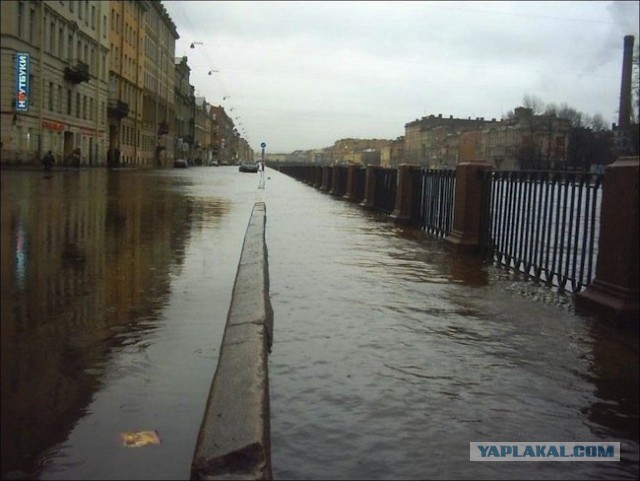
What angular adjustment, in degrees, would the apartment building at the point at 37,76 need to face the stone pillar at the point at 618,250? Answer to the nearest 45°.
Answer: approximately 45° to its right

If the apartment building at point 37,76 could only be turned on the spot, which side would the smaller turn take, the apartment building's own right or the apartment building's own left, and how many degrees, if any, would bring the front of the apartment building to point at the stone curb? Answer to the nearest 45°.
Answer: approximately 45° to the apartment building's own right

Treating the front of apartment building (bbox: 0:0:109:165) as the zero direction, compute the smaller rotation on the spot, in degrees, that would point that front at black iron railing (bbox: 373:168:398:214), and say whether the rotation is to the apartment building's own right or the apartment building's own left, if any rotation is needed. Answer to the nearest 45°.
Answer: approximately 45° to the apartment building's own right

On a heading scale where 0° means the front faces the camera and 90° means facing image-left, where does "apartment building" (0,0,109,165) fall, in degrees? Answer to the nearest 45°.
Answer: approximately 315°

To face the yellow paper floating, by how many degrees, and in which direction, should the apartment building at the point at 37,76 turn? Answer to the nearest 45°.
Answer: approximately 45° to its right

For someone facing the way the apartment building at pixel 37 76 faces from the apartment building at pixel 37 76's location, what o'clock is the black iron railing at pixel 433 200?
The black iron railing is roughly at 1 o'clock from the apartment building.

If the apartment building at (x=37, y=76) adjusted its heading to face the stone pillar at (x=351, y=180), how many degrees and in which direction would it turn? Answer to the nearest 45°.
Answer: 0° — it already faces it
